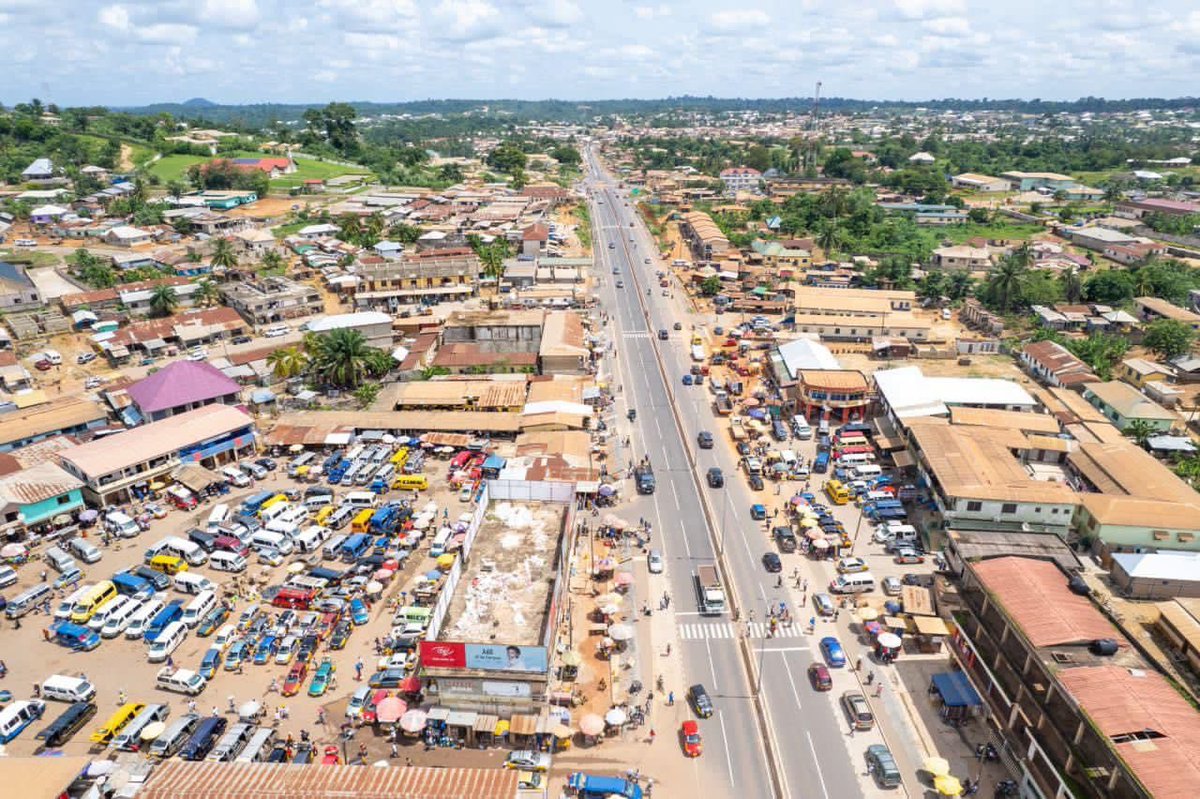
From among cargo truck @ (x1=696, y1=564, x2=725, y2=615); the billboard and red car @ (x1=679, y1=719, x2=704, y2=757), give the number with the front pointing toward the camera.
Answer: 3

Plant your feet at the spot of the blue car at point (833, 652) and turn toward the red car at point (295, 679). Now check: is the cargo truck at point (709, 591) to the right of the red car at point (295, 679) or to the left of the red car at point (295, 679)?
right

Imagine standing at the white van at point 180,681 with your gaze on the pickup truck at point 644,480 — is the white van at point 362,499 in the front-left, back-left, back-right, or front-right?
front-left

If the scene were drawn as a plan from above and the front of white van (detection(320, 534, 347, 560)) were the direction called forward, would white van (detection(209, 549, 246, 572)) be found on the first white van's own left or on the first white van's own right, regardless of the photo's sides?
on the first white van's own right

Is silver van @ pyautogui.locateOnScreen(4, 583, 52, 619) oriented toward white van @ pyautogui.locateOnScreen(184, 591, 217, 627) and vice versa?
no

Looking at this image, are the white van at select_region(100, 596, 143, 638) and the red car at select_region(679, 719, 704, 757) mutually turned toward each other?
no

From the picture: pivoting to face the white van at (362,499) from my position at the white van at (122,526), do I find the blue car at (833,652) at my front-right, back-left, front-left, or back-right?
front-right

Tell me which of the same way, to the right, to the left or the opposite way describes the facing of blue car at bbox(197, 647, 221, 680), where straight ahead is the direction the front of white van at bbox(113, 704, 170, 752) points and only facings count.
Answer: the same way

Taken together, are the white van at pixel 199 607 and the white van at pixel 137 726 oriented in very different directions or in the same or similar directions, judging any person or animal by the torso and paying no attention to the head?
same or similar directions

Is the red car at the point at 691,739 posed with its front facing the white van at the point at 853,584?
no

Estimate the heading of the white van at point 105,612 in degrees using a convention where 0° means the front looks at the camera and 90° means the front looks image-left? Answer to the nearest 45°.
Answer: approximately 45°

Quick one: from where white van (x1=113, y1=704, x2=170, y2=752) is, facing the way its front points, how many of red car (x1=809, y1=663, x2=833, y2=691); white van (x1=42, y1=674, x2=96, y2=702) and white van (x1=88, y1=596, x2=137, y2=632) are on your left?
1

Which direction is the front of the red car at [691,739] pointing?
toward the camera

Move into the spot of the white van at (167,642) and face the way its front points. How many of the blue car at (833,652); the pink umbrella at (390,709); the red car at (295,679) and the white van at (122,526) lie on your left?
3

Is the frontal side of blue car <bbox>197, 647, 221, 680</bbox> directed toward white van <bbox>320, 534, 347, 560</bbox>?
no

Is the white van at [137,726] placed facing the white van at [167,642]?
no

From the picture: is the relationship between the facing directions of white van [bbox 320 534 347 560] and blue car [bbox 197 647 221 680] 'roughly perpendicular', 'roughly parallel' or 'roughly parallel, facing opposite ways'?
roughly parallel

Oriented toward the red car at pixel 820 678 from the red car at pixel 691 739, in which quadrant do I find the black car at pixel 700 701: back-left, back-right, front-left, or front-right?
front-left

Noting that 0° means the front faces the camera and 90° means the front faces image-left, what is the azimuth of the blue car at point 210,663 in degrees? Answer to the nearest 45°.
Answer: approximately 45°

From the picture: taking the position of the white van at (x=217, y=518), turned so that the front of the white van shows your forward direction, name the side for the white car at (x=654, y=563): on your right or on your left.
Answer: on your left

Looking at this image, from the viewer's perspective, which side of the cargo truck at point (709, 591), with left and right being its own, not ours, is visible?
front

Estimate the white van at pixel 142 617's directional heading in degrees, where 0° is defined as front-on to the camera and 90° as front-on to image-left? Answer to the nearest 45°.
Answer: approximately 45°
